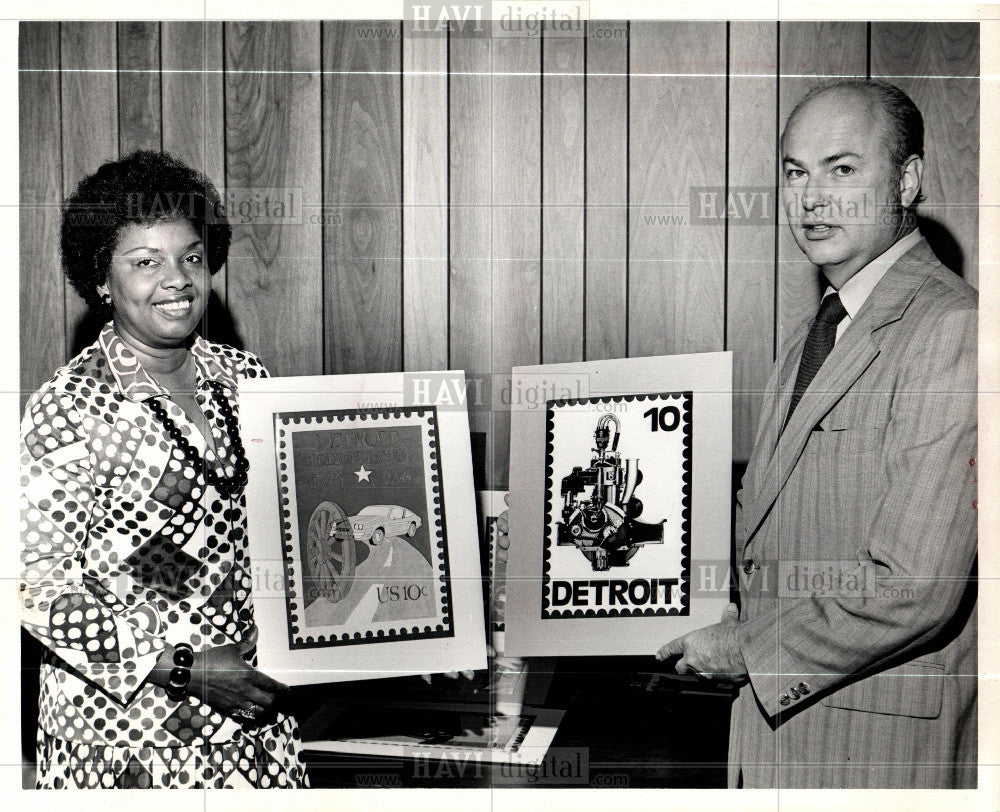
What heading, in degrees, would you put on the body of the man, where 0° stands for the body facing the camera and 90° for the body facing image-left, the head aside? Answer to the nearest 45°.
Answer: approximately 45°

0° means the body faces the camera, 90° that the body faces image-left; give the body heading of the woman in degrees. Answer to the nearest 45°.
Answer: approximately 315°
